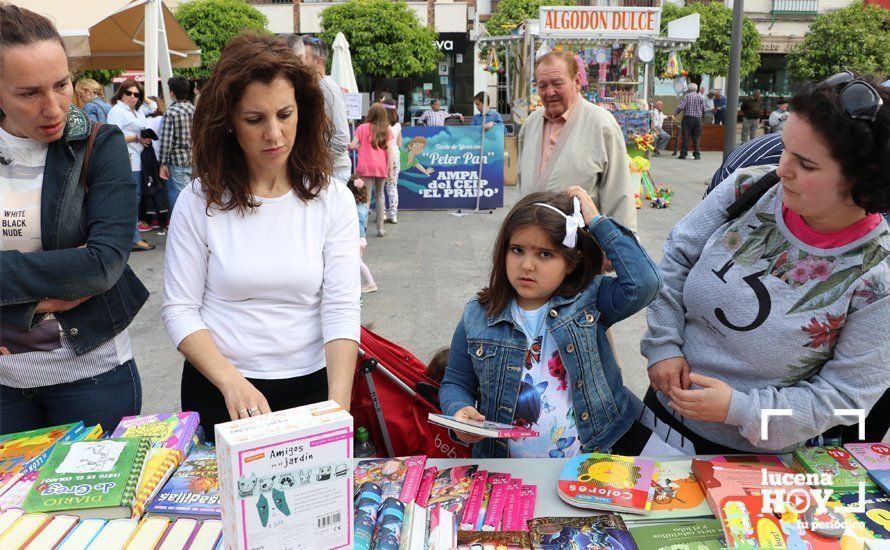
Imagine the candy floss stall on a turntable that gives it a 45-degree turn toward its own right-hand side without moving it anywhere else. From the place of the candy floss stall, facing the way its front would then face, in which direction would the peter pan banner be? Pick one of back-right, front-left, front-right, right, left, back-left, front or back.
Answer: front

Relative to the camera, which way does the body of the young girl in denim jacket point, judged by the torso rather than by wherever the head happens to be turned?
toward the camera

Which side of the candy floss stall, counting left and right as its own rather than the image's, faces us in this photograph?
front

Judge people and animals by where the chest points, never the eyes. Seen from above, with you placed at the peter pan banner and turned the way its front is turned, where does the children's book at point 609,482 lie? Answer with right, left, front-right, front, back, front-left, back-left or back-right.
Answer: front

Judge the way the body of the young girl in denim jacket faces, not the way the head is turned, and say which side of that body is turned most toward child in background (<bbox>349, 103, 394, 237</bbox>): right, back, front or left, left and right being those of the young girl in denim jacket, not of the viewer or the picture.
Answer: back

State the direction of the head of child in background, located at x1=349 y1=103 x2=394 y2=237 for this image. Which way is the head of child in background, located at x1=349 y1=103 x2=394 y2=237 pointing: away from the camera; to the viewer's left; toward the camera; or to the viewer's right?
away from the camera

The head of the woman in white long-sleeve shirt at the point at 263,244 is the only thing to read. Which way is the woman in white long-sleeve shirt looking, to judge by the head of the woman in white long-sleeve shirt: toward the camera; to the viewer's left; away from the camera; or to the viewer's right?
toward the camera

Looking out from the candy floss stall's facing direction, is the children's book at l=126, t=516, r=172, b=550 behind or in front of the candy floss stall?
in front

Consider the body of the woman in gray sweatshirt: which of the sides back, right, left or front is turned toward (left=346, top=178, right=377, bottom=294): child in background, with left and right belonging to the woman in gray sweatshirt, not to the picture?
right

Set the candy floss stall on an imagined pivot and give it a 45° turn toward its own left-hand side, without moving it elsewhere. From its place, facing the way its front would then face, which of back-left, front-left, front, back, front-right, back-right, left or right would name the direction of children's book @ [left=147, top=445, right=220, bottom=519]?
front-right

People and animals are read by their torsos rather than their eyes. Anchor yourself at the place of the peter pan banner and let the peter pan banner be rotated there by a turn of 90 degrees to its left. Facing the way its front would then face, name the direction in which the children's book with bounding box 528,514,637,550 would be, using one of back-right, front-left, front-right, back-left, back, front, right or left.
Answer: right

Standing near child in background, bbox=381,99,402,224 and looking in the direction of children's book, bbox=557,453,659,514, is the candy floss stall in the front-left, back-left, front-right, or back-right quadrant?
back-left
